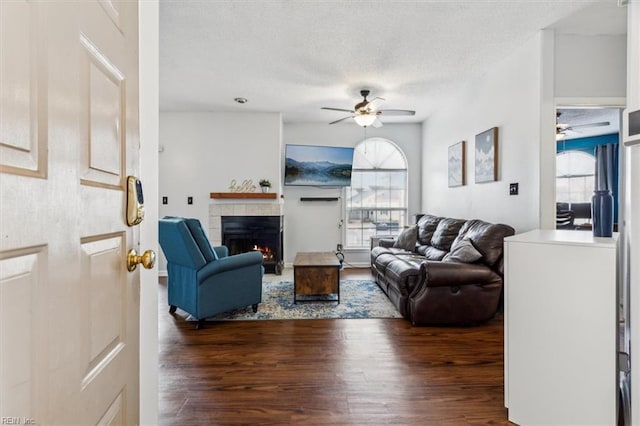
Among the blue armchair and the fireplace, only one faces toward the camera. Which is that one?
the fireplace

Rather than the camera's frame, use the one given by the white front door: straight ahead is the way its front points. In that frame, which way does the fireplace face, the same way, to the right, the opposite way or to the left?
to the right

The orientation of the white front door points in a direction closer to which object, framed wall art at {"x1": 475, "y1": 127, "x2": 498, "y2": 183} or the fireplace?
the framed wall art

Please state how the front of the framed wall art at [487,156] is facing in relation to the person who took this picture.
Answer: facing the viewer and to the left of the viewer

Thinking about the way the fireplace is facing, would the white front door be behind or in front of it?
in front

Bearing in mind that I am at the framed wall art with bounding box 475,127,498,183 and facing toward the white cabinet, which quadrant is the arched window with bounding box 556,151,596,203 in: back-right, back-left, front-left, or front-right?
back-left

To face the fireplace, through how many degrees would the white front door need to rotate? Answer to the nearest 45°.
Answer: approximately 90° to its left

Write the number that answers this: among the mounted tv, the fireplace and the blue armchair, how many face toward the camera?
2

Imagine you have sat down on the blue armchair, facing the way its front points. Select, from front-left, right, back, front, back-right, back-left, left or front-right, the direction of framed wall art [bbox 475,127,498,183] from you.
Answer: front-right

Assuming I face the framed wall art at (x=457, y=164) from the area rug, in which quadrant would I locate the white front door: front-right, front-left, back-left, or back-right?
back-right

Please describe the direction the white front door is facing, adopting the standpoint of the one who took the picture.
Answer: facing the viewer and to the right of the viewer

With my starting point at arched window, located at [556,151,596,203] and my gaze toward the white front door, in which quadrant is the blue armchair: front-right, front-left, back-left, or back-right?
front-right

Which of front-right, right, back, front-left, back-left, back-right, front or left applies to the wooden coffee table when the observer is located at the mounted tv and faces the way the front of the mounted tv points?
front

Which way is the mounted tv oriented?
toward the camera

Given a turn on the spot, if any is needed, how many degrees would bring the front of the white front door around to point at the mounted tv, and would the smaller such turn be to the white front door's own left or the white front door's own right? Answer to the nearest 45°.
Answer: approximately 90° to the white front door's own left

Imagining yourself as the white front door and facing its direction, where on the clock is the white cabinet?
The white cabinet is roughly at 11 o'clock from the white front door.

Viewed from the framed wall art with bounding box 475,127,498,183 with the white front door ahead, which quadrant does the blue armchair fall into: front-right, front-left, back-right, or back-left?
front-right

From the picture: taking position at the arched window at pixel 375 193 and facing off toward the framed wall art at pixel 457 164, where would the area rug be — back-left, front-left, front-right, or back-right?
front-right

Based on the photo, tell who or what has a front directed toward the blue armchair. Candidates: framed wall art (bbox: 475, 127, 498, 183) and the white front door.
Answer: the framed wall art
